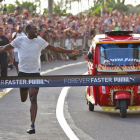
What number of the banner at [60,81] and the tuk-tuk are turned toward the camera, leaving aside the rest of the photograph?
2

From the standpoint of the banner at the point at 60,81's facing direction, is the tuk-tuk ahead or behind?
behind

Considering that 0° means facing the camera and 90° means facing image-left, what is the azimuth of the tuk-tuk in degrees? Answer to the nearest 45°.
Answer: approximately 0°
